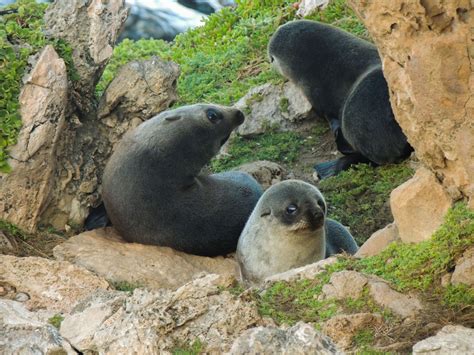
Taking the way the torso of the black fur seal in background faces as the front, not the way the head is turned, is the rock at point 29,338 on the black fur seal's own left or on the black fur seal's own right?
on the black fur seal's own left

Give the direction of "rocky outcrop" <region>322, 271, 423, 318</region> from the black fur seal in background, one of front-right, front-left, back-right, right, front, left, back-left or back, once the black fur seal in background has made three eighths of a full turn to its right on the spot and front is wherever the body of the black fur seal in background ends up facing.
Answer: right

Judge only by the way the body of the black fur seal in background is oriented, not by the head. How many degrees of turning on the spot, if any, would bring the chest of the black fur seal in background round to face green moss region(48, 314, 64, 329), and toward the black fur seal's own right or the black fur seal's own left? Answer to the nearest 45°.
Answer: approximately 135° to the black fur seal's own left

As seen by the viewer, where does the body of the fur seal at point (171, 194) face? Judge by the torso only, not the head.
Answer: to the viewer's right

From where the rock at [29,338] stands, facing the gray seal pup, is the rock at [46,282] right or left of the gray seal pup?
left

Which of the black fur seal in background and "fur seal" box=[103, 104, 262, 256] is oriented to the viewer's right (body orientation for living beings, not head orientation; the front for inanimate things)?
the fur seal

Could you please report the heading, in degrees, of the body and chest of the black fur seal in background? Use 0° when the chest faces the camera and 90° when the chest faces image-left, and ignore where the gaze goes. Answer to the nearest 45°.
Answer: approximately 135°
